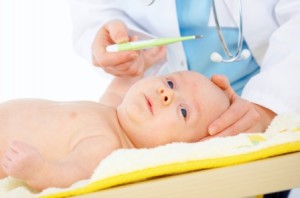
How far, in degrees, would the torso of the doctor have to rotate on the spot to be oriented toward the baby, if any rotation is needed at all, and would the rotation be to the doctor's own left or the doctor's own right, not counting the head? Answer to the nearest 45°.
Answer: approximately 45° to the doctor's own right

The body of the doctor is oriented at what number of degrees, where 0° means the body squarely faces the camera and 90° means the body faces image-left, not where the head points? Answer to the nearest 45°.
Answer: approximately 0°

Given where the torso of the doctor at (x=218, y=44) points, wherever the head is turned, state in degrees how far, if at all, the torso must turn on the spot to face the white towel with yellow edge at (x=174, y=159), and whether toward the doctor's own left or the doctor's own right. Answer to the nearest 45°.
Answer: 0° — they already face it
